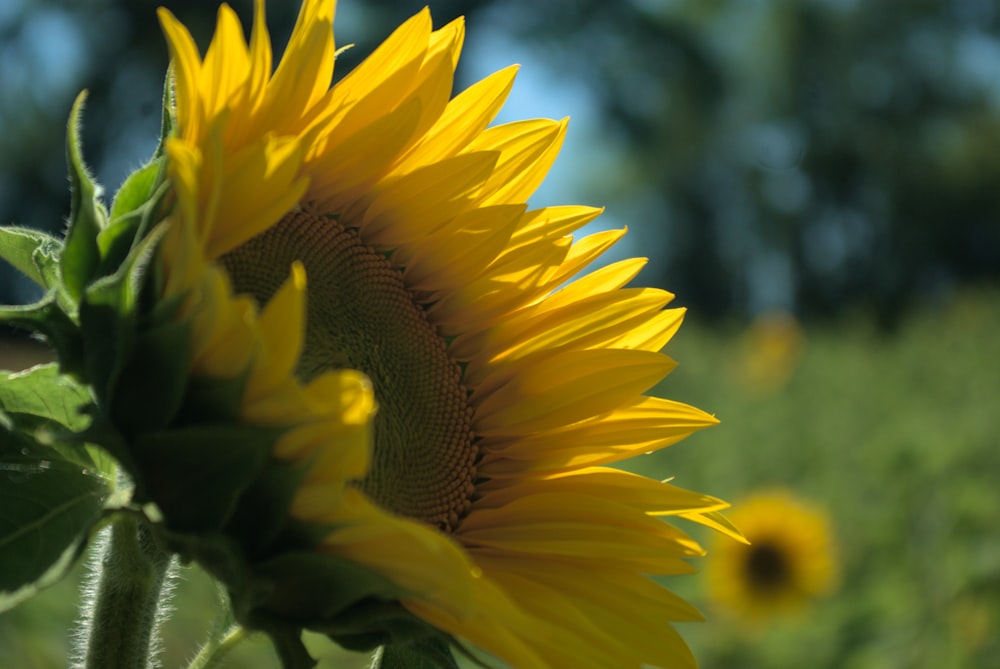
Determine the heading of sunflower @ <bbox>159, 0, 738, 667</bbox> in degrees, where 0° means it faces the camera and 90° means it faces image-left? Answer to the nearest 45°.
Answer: approximately 315°

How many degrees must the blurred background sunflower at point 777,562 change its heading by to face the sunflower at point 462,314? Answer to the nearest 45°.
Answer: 0° — it already faces it

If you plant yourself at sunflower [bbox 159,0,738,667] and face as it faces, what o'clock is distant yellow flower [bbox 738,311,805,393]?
The distant yellow flower is roughly at 8 o'clock from the sunflower.

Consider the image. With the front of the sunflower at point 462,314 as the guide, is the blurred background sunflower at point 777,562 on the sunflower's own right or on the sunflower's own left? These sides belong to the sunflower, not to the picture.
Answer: on the sunflower's own left

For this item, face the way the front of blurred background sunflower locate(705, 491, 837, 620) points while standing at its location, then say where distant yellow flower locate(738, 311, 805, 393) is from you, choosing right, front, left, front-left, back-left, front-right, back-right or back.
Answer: back

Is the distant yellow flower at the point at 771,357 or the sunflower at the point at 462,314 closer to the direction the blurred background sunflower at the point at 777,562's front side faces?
the sunflower

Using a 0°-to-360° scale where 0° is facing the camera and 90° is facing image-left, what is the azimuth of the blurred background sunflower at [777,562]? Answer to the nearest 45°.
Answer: approximately 0°
